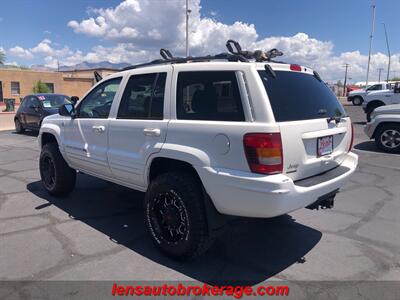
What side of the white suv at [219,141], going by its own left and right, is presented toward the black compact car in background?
front

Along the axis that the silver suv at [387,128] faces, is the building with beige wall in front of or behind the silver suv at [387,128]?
in front

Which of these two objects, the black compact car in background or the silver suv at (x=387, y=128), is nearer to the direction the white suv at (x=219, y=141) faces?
the black compact car in background

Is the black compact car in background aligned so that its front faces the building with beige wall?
no

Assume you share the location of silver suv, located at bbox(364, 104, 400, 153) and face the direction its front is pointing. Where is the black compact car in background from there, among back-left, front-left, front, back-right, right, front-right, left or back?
front

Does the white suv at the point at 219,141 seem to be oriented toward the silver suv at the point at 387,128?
no

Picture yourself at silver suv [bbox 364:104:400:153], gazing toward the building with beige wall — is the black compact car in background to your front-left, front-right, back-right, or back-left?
front-left

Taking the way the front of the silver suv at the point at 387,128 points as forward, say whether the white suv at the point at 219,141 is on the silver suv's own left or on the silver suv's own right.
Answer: on the silver suv's own left

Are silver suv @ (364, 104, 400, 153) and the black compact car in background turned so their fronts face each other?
yes

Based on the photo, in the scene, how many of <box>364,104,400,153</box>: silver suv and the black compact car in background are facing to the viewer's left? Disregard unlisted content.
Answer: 1

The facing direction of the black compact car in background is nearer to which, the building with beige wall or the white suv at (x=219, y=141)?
the white suv

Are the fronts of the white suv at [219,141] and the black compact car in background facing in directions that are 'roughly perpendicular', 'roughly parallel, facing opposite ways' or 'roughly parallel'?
roughly parallel, facing opposite ways

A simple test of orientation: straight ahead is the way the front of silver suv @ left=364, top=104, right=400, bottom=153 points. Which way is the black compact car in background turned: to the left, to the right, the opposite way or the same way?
the opposite way

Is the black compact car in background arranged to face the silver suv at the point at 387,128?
yes

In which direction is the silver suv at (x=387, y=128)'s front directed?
to the viewer's left
